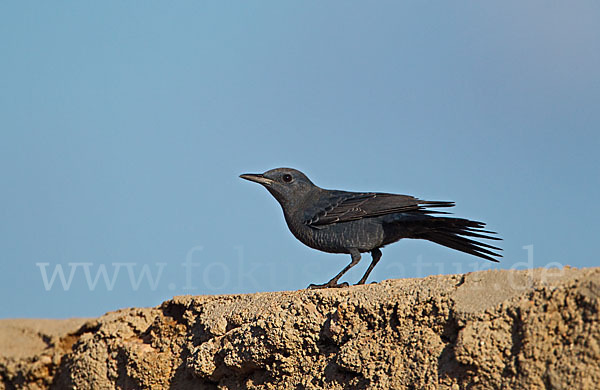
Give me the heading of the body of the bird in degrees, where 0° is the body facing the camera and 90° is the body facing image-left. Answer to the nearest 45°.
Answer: approximately 90°
